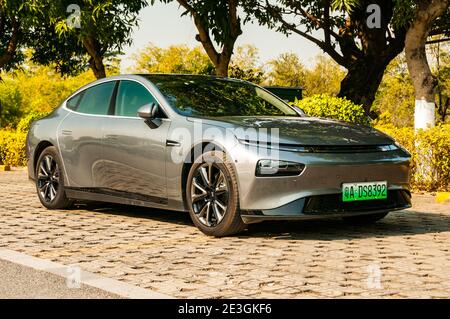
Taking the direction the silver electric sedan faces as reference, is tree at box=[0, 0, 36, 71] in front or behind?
behind

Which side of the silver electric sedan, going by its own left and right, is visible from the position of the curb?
right

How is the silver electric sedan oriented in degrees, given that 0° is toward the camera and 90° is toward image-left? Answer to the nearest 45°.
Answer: approximately 315°

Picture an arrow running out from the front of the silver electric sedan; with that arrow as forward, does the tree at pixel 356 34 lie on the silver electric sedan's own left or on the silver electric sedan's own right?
on the silver electric sedan's own left

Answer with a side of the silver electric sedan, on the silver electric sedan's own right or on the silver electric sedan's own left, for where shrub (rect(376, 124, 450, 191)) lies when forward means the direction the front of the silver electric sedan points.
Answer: on the silver electric sedan's own left

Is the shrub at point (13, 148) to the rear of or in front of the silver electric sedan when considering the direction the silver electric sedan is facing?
to the rear

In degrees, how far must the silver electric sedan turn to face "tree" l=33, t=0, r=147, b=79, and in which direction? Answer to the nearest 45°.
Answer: approximately 135° to its left

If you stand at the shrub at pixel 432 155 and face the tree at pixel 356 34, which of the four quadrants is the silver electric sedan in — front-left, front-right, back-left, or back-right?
back-left

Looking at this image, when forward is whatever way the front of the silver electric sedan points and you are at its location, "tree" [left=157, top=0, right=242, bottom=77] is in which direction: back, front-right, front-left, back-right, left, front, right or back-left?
back-left
